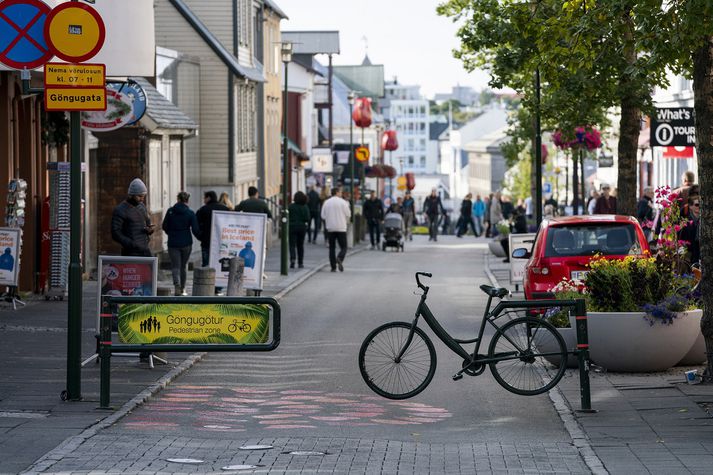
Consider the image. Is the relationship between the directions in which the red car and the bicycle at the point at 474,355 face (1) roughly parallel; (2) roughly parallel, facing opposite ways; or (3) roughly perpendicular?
roughly perpendicular

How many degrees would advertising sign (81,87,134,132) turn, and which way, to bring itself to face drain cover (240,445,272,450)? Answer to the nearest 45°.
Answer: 0° — it already faces it

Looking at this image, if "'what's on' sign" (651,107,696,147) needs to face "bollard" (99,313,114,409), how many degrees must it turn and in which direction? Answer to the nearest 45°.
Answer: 0° — it already faces it

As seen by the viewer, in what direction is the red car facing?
away from the camera

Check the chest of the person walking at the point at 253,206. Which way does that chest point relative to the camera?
away from the camera

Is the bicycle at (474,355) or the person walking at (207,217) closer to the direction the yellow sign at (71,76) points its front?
the bicycle

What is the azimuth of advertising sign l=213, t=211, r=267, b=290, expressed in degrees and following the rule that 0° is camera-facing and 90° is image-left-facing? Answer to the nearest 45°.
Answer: approximately 0°

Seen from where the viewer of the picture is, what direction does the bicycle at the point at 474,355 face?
facing to the left of the viewer
